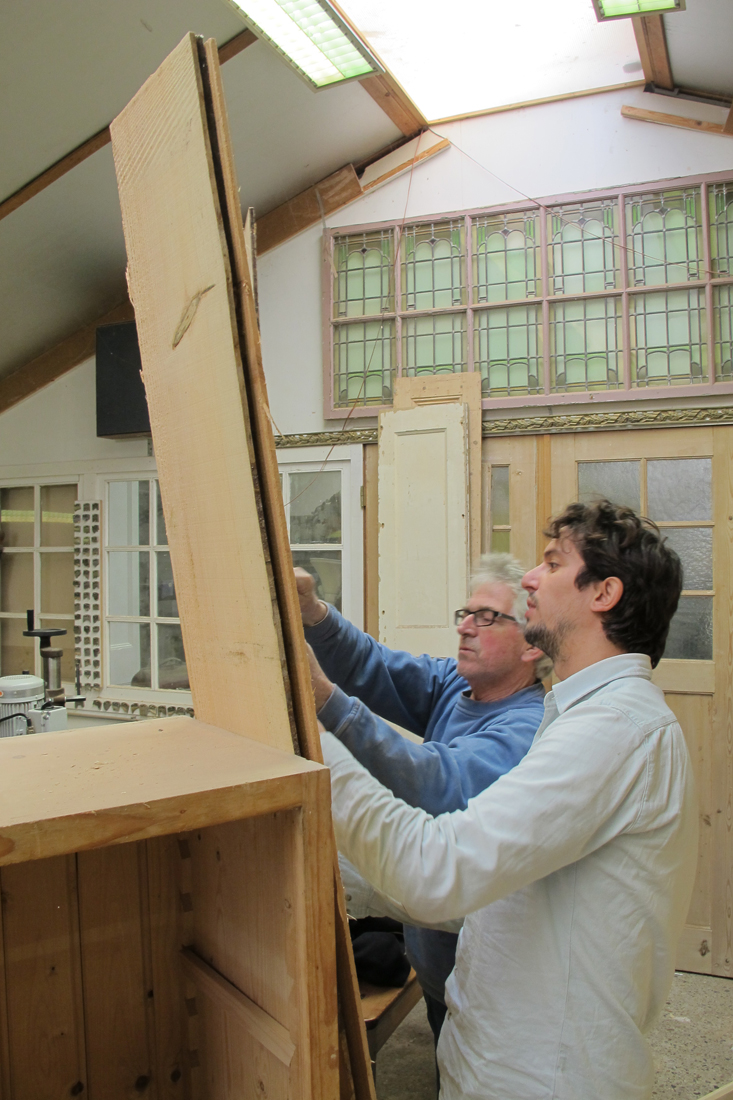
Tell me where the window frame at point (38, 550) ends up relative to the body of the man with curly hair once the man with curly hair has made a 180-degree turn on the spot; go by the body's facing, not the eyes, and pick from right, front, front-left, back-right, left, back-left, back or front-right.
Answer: back-left

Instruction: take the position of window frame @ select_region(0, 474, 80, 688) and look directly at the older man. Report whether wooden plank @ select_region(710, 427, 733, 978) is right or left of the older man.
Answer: left

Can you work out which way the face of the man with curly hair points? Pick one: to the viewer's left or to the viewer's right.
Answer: to the viewer's left

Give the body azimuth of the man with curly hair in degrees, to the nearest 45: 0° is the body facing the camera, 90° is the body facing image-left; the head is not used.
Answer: approximately 90°

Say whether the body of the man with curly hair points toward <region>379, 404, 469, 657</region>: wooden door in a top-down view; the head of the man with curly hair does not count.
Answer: no

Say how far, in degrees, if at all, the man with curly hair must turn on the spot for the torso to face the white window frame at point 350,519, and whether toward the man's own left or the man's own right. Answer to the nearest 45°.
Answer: approximately 90° to the man's own right

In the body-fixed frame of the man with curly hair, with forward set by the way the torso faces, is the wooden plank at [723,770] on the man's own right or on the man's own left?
on the man's own right

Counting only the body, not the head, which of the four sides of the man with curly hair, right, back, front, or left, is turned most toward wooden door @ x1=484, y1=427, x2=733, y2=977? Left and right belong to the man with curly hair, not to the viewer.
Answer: right

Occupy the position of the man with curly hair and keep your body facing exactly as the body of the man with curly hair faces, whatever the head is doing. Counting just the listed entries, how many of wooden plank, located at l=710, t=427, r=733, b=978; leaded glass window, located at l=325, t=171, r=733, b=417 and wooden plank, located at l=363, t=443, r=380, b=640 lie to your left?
0
